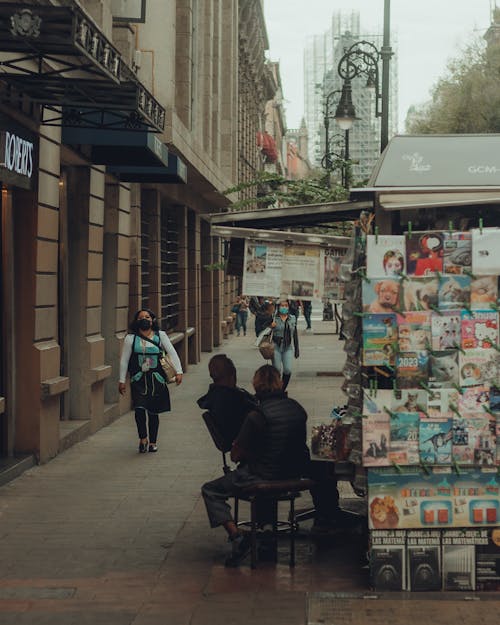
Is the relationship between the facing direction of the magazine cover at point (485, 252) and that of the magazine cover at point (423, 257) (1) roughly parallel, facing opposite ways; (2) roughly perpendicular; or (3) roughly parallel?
roughly parallel

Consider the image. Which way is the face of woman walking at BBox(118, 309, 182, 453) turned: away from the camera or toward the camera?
toward the camera

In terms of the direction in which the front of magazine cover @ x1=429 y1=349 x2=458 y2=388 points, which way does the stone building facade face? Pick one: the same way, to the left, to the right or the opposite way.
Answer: to the left

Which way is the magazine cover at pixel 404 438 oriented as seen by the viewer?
toward the camera

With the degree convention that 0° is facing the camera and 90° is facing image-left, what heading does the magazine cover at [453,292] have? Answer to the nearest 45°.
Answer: approximately 0°

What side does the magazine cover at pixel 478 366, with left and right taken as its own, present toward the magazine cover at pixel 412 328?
right

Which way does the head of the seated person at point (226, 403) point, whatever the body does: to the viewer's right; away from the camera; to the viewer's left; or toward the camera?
away from the camera

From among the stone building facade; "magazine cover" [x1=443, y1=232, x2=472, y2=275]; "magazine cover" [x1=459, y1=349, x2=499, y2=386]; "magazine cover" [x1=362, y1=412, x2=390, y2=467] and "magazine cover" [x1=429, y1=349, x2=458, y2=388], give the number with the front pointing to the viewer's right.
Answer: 1

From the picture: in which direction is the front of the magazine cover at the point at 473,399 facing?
toward the camera

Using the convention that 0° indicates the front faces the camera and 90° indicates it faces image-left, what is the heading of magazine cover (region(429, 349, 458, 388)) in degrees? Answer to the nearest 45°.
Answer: approximately 0°
